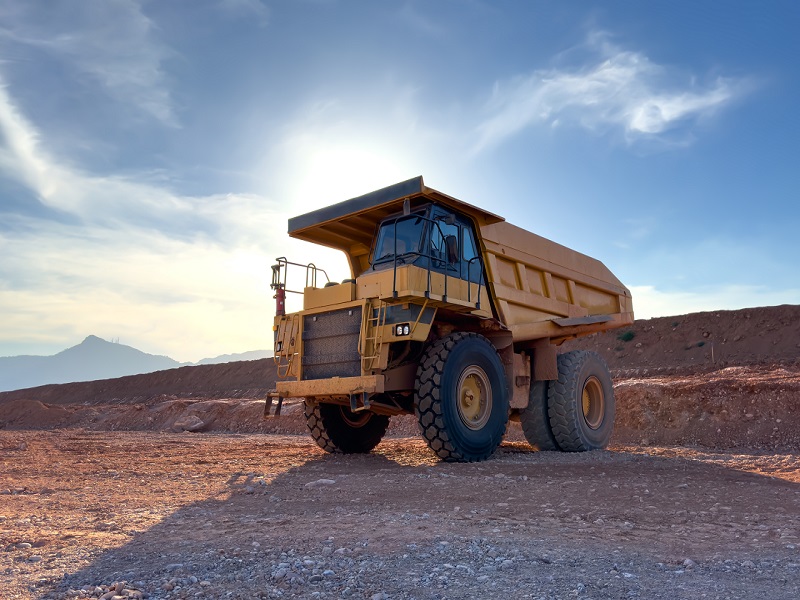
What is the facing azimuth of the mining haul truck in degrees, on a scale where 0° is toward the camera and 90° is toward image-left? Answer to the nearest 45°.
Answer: approximately 45°
